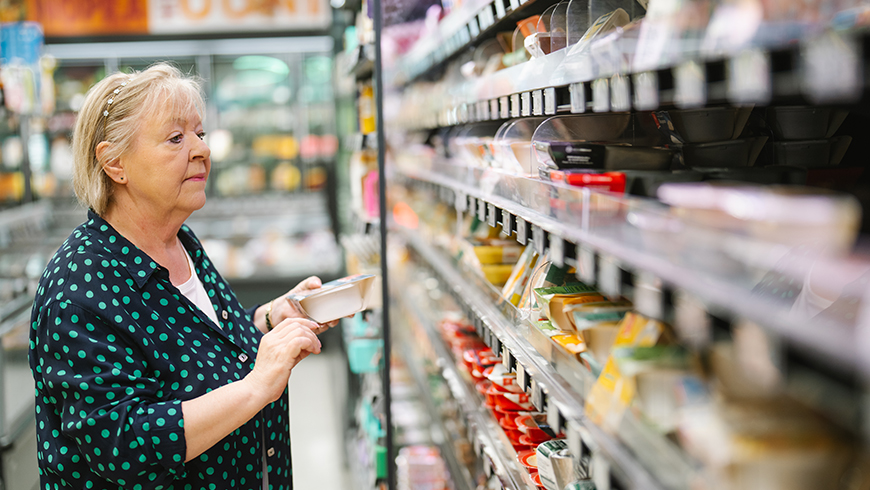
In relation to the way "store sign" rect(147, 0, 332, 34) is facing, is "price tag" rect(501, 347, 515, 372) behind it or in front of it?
in front

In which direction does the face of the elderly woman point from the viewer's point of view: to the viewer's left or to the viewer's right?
to the viewer's right

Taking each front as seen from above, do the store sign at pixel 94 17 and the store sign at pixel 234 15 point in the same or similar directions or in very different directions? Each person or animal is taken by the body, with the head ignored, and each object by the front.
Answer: same or similar directions

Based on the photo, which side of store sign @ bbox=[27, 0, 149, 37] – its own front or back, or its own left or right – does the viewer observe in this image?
front

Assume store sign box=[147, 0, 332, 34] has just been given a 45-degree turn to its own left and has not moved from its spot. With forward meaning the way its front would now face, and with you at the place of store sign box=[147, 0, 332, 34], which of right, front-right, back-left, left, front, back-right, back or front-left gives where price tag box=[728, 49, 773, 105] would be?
front-right

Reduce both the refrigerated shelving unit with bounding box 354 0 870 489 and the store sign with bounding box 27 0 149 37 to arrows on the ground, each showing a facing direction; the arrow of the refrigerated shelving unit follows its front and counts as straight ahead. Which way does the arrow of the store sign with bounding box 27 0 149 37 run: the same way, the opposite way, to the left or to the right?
to the left

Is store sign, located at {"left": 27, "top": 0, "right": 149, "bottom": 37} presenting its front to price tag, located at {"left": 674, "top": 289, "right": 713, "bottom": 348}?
yes

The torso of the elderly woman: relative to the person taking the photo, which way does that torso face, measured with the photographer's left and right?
facing the viewer and to the right of the viewer

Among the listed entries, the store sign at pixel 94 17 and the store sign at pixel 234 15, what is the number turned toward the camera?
2

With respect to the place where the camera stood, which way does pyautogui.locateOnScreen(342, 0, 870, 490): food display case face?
facing the viewer and to the left of the viewer

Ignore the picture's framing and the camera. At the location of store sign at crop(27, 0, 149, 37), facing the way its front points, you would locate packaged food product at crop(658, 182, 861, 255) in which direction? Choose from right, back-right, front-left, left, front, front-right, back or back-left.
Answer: front

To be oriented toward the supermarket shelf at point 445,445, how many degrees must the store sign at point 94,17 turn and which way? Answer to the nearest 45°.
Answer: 0° — it already faces it

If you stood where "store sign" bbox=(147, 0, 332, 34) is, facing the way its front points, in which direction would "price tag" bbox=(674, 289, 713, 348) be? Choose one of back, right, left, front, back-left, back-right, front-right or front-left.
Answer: front

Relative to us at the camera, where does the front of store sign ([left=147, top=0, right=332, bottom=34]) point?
facing the viewer
